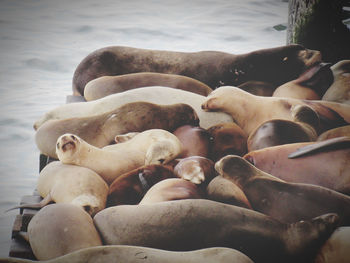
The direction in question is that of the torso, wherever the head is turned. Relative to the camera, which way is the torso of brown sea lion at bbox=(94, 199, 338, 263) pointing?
to the viewer's right

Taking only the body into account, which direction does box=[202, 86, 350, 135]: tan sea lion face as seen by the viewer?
to the viewer's left

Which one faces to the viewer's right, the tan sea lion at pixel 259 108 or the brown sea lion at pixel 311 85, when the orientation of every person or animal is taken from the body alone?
the brown sea lion

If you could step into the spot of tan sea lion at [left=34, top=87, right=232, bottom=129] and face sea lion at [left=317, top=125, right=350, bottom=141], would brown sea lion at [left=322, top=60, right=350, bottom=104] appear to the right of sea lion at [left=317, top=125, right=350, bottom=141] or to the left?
left

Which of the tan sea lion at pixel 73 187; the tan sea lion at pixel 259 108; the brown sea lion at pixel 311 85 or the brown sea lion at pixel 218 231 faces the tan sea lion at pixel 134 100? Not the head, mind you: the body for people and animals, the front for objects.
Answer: the tan sea lion at pixel 259 108

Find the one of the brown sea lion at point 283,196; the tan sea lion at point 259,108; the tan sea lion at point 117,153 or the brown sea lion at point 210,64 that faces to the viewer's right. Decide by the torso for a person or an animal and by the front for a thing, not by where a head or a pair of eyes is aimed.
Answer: the brown sea lion at point 210,64

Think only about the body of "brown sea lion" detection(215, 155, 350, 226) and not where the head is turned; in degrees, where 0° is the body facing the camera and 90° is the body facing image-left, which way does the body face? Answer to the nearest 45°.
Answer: approximately 90°

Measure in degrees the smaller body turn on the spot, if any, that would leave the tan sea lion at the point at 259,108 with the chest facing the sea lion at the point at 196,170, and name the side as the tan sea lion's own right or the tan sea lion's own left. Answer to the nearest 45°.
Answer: approximately 90° to the tan sea lion's own left

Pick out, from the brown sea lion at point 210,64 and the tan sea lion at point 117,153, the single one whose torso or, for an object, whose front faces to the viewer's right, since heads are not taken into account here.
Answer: the brown sea lion
